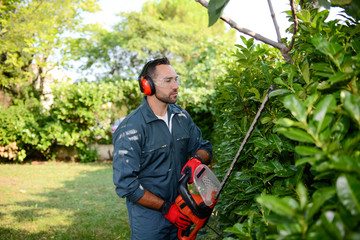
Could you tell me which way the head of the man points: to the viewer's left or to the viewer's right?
to the viewer's right

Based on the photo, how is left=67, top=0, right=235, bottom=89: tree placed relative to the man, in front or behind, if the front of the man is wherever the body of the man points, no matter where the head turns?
behind

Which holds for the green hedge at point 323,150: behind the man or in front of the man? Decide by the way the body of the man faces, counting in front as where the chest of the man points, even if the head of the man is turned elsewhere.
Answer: in front

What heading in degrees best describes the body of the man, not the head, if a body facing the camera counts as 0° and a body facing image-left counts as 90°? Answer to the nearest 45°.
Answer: approximately 315°

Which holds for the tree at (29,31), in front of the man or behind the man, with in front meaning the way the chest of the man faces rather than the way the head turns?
behind

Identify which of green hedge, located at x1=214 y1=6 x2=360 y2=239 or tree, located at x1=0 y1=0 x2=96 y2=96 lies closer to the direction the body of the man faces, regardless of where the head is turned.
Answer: the green hedge
